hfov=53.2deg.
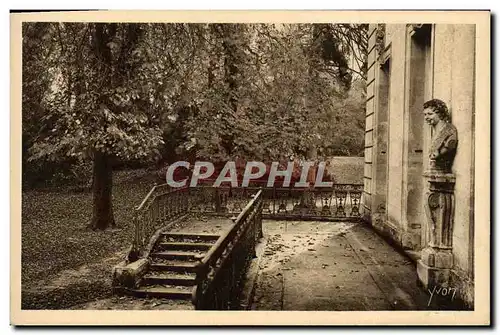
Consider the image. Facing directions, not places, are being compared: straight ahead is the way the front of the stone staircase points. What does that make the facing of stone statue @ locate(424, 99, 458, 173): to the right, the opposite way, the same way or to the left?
to the right

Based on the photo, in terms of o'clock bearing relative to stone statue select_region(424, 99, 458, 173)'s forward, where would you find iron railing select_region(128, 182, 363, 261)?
The iron railing is roughly at 2 o'clock from the stone statue.

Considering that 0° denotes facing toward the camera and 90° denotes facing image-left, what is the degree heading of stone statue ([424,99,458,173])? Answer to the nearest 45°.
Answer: approximately 45°

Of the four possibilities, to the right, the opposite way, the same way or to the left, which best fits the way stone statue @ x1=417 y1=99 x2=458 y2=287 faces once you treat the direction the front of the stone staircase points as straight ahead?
to the right

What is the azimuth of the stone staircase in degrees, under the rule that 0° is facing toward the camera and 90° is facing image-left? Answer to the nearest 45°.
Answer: approximately 0°
